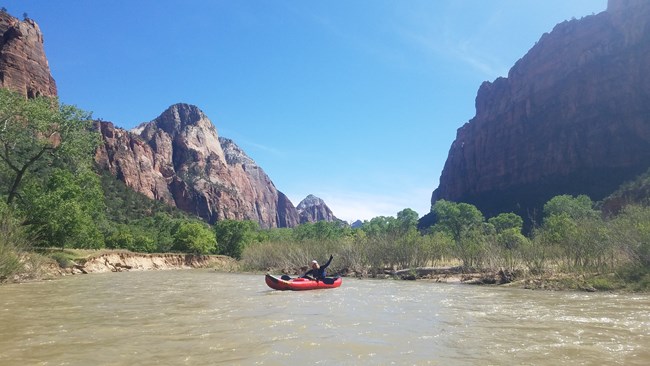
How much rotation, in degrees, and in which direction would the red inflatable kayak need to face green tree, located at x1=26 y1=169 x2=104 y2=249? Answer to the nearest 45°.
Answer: approximately 45° to its right

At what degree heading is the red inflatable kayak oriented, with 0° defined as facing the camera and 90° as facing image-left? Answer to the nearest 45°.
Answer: approximately 90°

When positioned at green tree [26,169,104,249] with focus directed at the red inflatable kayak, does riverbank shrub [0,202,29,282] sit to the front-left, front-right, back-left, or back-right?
front-right

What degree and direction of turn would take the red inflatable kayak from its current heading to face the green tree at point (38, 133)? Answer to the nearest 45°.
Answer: approximately 45° to its right

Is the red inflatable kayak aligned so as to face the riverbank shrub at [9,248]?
yes
